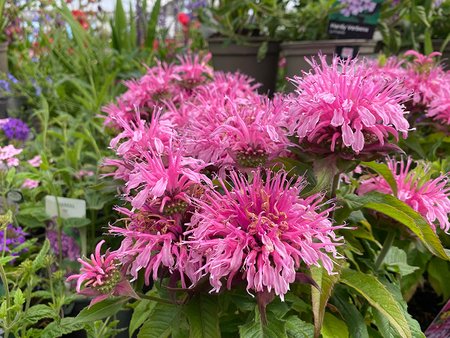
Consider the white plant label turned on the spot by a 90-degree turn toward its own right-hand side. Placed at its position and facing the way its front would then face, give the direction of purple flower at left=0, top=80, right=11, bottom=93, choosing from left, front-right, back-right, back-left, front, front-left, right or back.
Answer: right

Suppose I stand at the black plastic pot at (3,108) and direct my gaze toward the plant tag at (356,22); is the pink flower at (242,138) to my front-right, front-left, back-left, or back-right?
front-right

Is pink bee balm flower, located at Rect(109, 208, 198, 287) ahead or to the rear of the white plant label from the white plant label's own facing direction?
ahead

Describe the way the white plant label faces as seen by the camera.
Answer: facing the viewer

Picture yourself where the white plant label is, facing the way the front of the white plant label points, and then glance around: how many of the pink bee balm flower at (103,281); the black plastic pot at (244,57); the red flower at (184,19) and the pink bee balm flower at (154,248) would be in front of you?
2

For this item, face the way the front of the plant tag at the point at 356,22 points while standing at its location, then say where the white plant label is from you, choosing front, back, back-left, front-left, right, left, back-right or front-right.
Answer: front-right

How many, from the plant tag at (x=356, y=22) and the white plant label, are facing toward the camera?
2

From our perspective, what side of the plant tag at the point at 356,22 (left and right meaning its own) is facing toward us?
front

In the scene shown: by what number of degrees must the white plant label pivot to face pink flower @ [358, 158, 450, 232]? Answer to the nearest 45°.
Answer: approximately 45° to its left

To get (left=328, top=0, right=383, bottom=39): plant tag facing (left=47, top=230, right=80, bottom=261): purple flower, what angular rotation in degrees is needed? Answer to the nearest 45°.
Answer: approximately 45° to its right

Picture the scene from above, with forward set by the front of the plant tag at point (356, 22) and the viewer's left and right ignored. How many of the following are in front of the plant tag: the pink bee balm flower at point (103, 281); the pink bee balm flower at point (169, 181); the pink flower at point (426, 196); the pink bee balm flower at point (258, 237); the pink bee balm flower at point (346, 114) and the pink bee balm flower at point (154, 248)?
6
